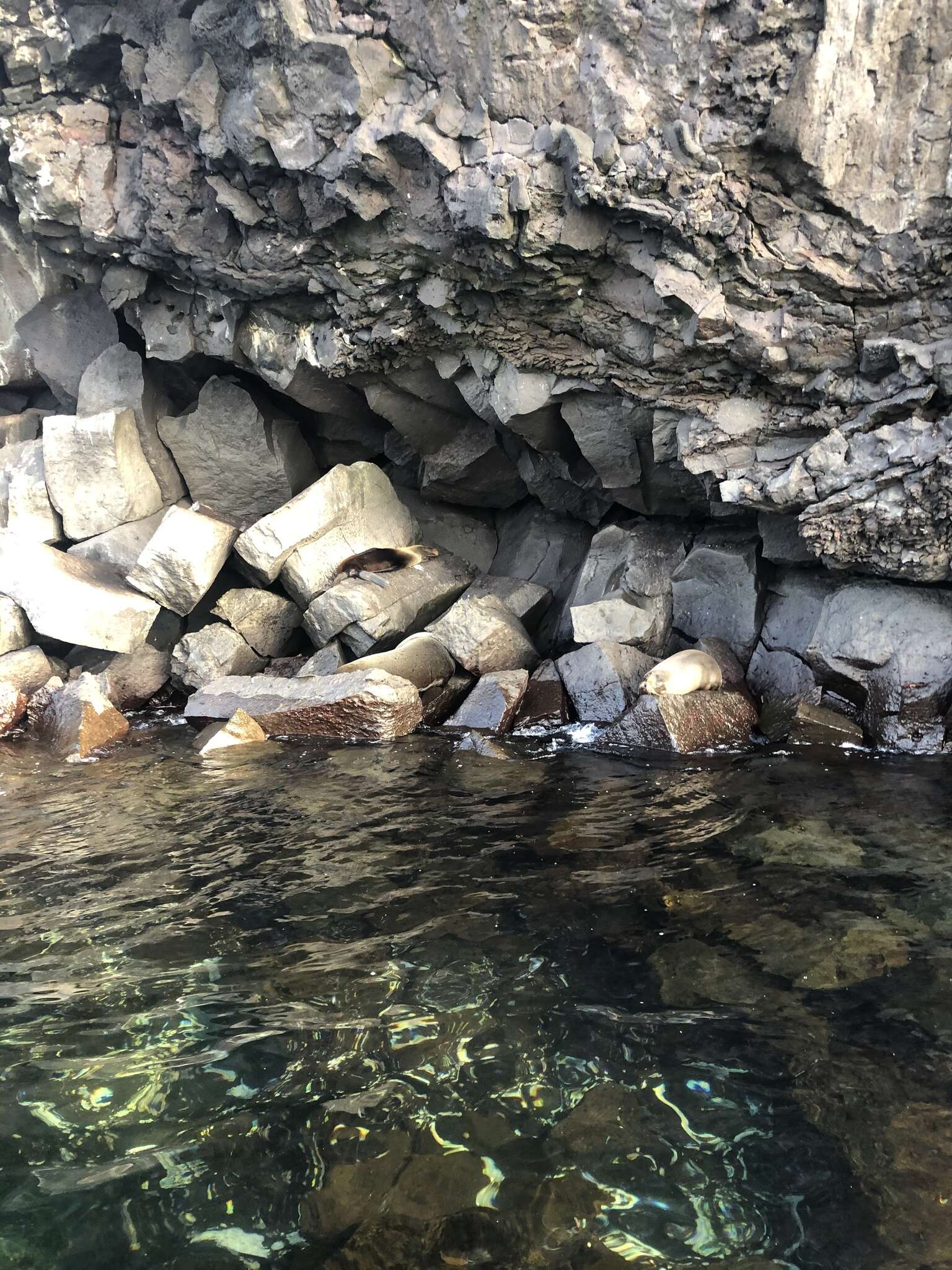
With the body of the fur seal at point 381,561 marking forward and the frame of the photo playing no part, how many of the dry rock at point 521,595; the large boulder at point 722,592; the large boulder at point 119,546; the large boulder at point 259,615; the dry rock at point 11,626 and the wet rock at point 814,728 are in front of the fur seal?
3
